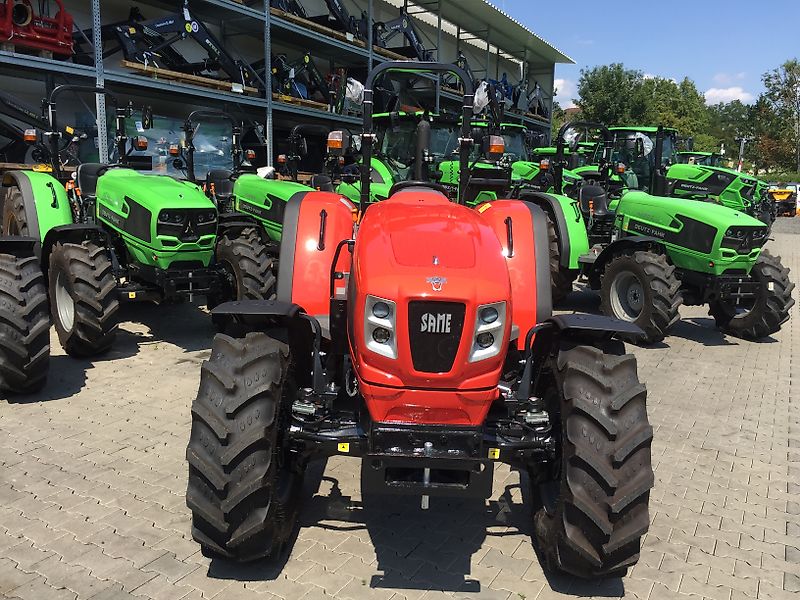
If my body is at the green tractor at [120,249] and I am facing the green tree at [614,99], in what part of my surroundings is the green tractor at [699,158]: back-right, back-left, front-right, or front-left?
front-right

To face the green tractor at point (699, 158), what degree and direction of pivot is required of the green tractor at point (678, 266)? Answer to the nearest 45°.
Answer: approximately 135° to its left

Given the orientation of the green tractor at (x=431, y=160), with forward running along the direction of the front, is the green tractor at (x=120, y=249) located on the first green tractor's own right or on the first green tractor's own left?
on the first green tractor's own right

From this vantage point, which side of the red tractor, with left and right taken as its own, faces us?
front

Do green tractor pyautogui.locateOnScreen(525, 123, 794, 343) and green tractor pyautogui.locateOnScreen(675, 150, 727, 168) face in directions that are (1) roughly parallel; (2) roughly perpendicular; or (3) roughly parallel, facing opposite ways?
roughly parallel

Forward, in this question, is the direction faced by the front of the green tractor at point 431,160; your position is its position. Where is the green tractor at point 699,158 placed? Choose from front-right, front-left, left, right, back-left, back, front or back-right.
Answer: left

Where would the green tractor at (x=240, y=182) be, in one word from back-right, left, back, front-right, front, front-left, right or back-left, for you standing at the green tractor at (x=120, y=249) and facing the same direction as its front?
left

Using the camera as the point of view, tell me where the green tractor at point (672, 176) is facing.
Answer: facing the viewer and to the right of the viewer

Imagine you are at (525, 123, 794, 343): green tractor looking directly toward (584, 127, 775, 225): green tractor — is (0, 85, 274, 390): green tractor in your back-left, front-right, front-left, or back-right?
back-left

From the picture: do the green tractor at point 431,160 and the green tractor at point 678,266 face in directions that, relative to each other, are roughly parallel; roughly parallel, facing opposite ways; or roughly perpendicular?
roughly parallel
